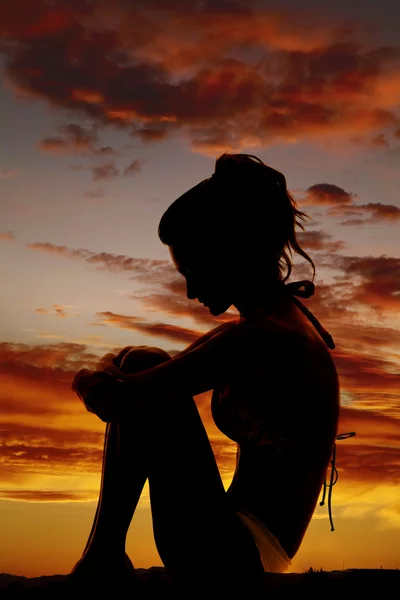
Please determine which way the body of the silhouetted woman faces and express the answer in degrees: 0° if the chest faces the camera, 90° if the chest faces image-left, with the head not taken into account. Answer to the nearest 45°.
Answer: approximately 90°

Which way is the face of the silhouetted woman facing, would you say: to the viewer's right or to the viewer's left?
to the viewer's left
